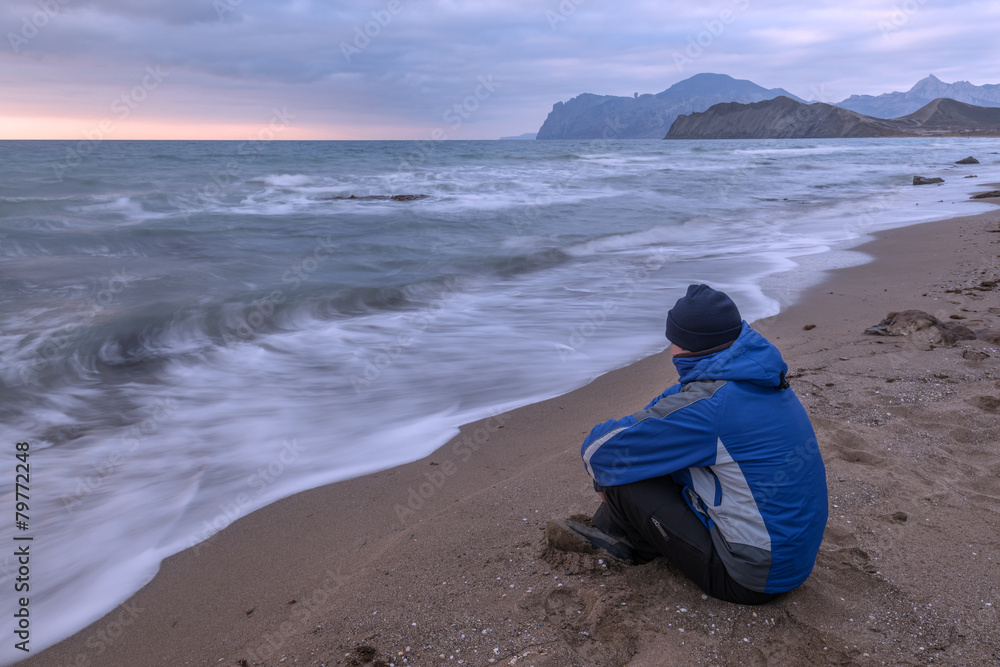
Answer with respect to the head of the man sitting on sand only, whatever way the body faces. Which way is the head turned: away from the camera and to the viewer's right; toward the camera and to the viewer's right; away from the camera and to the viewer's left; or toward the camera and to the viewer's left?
away from the camera and to the viewer's left

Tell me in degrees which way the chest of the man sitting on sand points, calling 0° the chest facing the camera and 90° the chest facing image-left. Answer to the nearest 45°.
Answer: approximately 135°

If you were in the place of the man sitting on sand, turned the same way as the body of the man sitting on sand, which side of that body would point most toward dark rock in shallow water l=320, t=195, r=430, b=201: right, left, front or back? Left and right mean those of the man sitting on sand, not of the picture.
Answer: front
